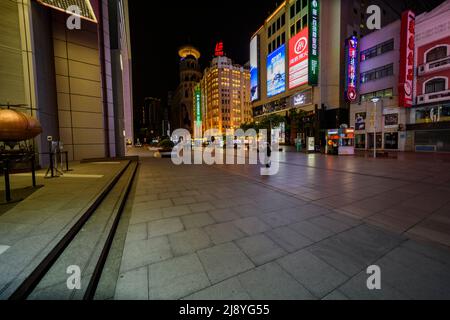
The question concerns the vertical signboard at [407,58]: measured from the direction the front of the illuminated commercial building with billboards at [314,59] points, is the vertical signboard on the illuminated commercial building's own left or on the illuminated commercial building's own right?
on the illuminated commercial building's own left

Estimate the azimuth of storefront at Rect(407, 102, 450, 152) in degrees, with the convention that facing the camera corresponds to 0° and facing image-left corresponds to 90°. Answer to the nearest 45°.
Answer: approximately 45°

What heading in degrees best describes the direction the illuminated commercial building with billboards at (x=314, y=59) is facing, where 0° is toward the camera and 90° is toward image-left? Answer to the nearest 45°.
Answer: approximately 45°
